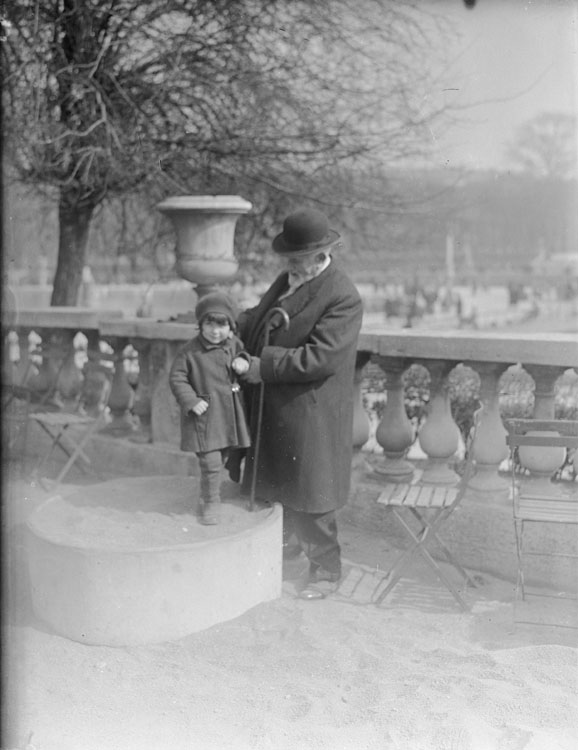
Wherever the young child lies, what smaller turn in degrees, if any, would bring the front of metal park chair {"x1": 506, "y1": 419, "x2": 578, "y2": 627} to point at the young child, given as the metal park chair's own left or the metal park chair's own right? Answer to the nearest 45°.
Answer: approximately 90° to the metal park chair's own right

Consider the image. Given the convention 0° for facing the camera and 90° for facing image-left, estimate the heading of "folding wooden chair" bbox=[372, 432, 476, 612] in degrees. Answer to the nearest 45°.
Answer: approximately 90°

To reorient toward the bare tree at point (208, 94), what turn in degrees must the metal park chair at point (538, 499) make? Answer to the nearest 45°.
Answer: approximately 135° to its right

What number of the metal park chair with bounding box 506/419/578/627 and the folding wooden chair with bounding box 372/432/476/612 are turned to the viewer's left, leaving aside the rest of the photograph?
1

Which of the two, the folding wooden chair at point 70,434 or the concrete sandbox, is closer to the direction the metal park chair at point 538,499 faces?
the concrete sandbox
